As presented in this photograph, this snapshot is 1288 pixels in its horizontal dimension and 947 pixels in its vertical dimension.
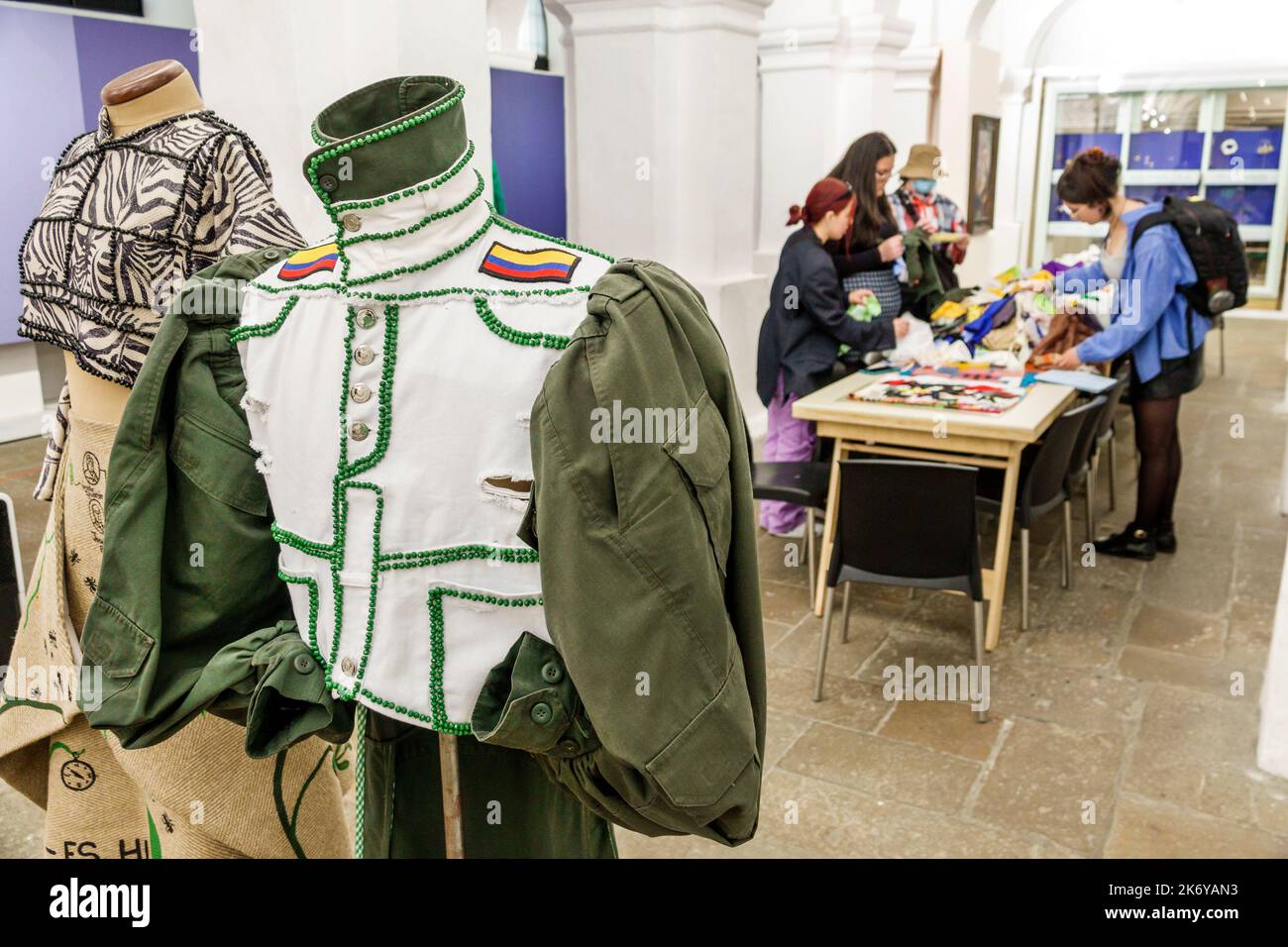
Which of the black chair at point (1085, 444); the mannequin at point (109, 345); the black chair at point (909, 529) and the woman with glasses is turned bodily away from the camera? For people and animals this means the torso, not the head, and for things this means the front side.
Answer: the black chair at point (909, 529)

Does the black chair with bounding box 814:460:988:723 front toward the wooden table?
yes

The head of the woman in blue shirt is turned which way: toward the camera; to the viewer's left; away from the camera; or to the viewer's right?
to the viewer's left

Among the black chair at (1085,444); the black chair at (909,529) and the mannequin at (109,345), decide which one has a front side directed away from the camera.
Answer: the black chair at (909,529)

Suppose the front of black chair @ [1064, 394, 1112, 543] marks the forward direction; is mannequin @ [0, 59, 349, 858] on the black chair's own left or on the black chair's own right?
on the black chair's own left

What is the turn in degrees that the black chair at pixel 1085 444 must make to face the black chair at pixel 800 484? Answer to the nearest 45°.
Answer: approximately 45° to its left

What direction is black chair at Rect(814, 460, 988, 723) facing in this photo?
away from the camera

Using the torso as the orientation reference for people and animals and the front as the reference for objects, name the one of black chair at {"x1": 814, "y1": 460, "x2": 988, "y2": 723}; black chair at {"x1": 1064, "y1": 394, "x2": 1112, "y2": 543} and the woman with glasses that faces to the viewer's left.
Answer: black chair at {"x1": 1064, "y1": 394, "x2": 1112, "y2": 543}

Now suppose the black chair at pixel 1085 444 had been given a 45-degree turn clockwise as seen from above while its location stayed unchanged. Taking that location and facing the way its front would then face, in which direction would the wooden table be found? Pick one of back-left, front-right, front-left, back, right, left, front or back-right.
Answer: left

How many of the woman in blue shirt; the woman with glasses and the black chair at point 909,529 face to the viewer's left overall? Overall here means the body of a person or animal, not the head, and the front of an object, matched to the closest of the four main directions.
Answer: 1

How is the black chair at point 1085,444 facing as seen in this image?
to the viewer's left

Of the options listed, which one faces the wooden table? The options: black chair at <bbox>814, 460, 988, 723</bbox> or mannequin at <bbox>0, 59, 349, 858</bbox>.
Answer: the black chair

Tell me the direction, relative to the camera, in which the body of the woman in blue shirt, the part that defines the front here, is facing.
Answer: to the viewer's left

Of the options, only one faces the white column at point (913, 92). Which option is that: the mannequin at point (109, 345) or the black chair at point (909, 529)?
the black chair

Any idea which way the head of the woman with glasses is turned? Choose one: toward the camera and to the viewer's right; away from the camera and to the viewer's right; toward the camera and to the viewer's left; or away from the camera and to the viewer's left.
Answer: toward the camera and to the viewer's right
